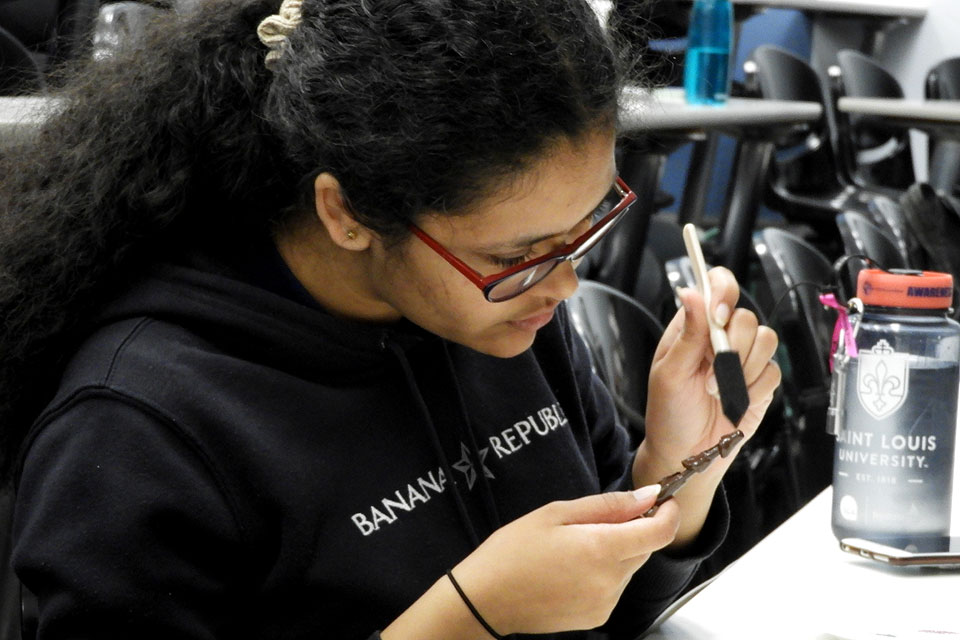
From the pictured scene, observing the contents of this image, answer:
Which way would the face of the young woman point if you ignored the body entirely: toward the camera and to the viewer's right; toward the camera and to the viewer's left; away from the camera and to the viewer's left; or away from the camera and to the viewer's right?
toward the camera and to the viewer's right

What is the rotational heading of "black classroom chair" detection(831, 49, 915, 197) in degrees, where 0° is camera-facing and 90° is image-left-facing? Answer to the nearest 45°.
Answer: approximately 315°

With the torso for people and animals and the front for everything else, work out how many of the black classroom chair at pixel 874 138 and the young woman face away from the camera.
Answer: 0

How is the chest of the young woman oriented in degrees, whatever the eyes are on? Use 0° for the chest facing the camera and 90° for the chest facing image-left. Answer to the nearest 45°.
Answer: approximately 315°

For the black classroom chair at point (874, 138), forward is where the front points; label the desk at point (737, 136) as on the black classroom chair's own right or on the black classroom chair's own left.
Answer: on the black classroom chair's own right

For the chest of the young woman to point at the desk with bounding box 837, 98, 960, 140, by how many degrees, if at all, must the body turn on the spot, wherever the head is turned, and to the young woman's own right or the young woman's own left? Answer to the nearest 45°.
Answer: approximately 90° to the young woman's own left

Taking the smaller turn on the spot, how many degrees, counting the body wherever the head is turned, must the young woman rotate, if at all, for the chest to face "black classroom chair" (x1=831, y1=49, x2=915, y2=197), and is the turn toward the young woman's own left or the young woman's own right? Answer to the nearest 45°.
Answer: approximately 90° to the young woman's own left
